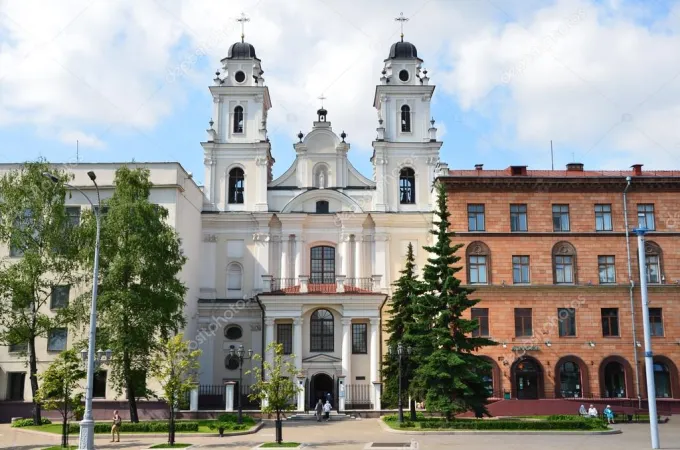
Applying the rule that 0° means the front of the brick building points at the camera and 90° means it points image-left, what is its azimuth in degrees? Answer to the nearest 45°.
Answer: approximately 0°

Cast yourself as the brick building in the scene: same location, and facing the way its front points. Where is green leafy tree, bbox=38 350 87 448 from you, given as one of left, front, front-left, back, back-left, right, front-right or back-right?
front-right

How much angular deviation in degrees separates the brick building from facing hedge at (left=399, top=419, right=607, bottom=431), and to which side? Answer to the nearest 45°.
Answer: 0° — it already faces it

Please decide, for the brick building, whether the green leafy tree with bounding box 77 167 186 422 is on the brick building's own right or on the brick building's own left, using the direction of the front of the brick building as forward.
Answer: on the brick building's own right

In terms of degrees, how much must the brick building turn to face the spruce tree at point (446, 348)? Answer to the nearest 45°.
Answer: approximately 45° to its right

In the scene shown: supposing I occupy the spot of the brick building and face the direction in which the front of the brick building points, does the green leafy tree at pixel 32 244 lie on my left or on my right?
on my right
